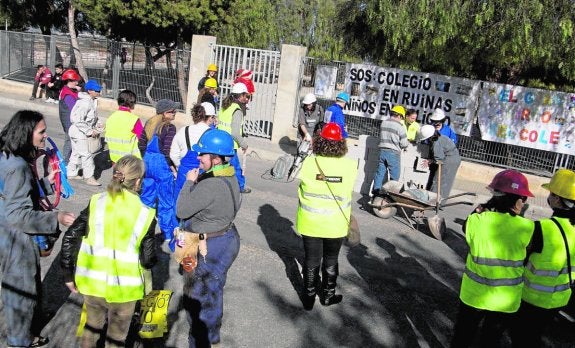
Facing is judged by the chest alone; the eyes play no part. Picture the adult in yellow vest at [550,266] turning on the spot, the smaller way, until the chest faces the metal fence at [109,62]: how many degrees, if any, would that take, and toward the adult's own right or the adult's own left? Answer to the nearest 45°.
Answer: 0° — they already face it

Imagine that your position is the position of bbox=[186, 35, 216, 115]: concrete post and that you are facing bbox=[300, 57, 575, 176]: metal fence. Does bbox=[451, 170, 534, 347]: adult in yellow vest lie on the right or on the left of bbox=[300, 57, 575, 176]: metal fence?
right

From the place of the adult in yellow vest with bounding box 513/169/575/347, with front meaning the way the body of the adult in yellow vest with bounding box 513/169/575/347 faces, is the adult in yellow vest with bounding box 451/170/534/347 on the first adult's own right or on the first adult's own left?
on the first adult's own left

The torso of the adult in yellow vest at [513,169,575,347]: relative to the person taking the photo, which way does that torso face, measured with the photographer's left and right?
facing away from the viewer and to the left of the viewer

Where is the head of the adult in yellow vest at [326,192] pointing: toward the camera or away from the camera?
away from the camera

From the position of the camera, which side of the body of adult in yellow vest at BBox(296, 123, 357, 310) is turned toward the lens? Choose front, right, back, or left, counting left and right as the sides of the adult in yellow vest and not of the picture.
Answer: back

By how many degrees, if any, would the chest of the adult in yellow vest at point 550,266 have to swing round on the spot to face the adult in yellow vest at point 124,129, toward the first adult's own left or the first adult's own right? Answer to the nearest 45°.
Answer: approximately 45° to the first adult's own left

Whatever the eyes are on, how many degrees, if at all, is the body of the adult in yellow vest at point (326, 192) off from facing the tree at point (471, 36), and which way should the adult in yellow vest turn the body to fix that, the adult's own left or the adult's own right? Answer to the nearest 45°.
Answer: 0° — they already face it
